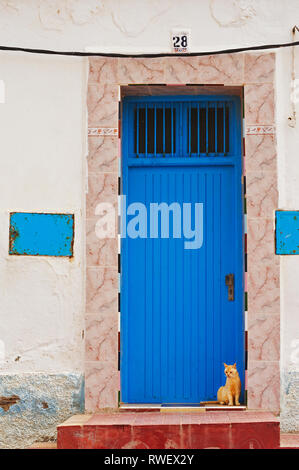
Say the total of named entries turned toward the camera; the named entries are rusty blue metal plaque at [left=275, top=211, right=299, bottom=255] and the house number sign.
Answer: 2

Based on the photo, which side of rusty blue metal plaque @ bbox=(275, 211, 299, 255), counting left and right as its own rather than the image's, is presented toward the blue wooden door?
right

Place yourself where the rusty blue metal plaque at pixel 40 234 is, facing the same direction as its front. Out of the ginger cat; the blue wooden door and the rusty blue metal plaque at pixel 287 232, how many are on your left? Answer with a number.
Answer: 3

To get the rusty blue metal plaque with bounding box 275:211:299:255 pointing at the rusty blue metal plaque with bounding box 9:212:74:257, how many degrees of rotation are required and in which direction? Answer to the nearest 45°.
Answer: approximately 90° to its right

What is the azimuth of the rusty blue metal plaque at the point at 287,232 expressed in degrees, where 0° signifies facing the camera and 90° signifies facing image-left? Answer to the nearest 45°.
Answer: approximately 0°

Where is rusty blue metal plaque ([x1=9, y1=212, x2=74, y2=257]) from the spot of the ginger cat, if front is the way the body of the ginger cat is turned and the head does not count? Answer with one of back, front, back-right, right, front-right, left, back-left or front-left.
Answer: back-right
